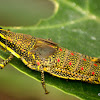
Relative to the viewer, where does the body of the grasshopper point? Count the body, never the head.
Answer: to the viewer's left
